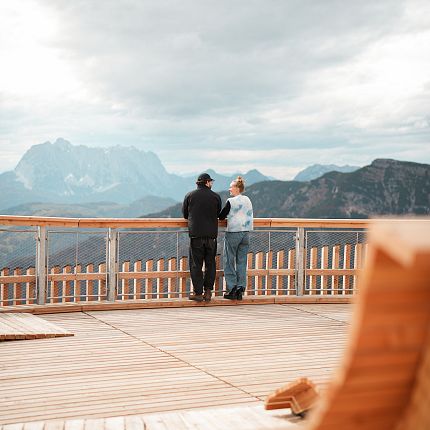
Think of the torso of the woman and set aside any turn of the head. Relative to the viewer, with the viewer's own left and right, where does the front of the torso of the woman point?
facing away from the viewer and to the left of the viewer

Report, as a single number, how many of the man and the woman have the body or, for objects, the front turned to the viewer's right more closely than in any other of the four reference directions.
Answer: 0

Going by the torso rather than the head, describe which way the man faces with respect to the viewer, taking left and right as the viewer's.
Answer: facing away from the viewer

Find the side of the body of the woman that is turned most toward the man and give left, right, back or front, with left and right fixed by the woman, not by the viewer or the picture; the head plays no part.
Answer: left

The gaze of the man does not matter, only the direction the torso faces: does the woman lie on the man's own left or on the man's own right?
on the man's own right

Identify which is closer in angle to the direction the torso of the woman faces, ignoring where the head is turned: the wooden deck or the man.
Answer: the man

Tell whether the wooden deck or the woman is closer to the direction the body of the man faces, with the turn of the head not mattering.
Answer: the woman
